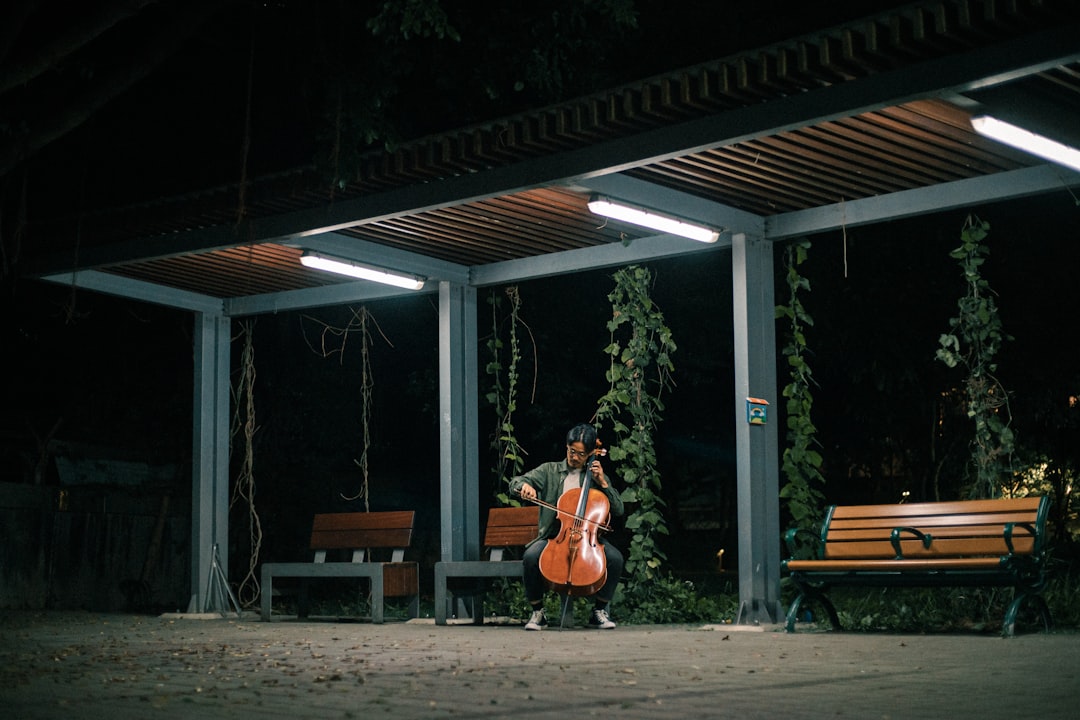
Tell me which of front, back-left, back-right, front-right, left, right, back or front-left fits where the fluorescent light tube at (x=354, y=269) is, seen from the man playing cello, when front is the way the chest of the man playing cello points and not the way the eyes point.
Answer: back-right

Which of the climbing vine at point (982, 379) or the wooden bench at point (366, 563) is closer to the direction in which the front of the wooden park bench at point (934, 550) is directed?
the wooden bench

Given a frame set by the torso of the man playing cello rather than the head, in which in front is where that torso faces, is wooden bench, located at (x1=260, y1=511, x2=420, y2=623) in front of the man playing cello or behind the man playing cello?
behind

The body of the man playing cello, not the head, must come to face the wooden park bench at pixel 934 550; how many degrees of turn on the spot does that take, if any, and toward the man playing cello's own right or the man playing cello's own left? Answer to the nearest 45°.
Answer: approximately 45° to the man playing cello's own left

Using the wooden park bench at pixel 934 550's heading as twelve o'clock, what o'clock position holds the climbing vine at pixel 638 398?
The climbing vine is roughly at 3 o'clock from the wooden park bench.

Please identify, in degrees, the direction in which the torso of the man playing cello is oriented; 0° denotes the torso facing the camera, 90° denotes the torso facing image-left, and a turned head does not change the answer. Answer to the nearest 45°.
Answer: approximately 0°

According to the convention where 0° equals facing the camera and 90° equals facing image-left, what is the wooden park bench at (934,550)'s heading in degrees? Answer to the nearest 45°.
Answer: approximately 45°

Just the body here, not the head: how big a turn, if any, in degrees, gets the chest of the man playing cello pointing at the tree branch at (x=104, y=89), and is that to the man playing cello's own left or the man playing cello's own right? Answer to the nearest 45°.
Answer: approximately 90° to the man playing cello's own right
